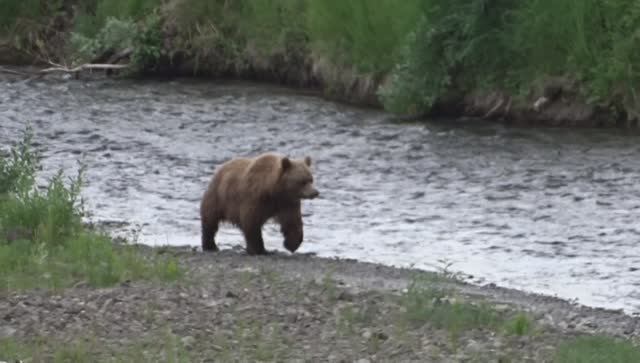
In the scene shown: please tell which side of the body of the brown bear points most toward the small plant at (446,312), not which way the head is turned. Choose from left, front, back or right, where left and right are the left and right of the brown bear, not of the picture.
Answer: front

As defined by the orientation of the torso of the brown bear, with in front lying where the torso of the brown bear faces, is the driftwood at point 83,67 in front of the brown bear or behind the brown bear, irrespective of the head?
behind

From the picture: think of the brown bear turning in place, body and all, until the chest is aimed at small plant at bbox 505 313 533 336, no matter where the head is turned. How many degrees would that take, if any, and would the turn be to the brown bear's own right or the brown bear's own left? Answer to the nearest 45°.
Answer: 0° — it already faces it

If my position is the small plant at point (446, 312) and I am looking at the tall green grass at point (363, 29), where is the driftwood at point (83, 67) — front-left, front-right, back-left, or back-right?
front-left

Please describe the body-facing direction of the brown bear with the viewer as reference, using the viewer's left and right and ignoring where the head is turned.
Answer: facing the viewer and to the right of the viewer

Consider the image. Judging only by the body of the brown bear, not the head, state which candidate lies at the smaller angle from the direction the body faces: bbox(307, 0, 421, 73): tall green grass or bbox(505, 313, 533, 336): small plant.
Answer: the small plant

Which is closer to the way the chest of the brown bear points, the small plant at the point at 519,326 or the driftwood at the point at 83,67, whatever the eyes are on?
the small plant

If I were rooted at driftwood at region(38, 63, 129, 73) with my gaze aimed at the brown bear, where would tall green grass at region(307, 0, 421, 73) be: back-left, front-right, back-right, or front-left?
front-left
